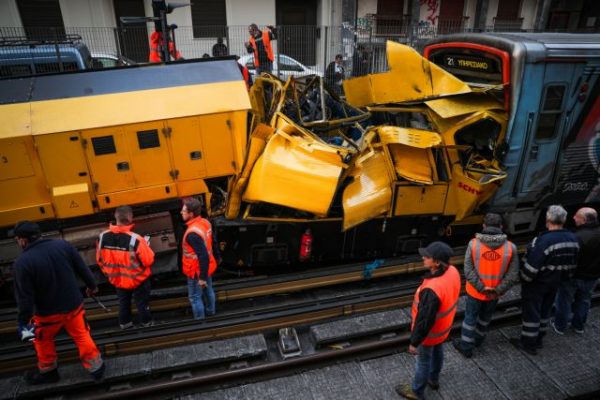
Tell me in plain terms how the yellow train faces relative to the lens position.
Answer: facing to the right of the viewer

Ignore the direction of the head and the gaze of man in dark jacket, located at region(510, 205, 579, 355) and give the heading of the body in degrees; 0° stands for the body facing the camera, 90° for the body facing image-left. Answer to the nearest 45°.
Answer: approximately 135°

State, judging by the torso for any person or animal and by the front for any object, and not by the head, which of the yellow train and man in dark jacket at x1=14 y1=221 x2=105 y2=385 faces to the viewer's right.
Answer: the yellow train

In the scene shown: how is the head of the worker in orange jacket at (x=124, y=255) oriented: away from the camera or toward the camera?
away from the camera

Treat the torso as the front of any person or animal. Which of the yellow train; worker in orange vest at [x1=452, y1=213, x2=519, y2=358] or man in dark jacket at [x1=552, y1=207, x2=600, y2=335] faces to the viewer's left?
the man in dark jacket

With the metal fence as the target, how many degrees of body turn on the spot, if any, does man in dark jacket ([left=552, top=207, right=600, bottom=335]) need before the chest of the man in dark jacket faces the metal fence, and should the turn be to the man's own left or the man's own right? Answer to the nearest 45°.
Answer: approximately 45° to the man's own right

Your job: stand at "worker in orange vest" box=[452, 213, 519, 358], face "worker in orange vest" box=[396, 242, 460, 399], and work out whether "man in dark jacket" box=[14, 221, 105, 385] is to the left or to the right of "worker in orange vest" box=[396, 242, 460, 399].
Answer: right

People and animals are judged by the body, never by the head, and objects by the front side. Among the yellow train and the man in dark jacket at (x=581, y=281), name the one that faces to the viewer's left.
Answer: the man in dark jacket

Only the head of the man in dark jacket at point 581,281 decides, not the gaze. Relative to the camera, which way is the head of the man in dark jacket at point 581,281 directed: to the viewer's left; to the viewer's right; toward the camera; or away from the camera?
to the viewer's left

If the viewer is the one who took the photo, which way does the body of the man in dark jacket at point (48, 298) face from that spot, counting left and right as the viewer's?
facing away from the viewer and to the left of the viewer

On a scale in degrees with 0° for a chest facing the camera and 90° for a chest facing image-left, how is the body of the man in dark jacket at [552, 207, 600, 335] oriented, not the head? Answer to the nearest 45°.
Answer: approximately 90°

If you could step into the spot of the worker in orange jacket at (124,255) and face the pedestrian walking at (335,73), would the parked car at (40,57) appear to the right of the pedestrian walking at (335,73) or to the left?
left
